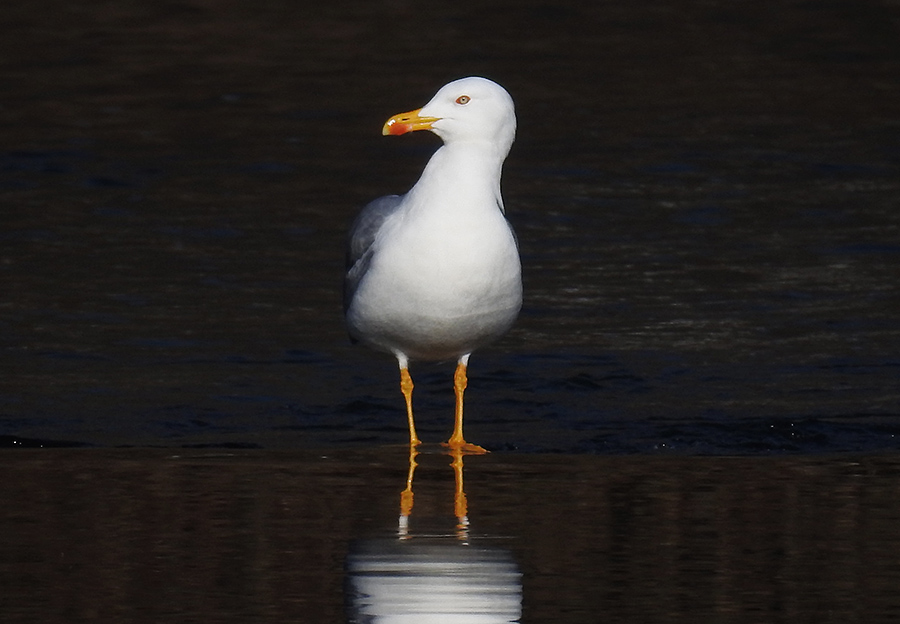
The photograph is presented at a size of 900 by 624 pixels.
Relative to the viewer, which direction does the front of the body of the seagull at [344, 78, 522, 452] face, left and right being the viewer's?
facing the viewer and to the right of the viewer
